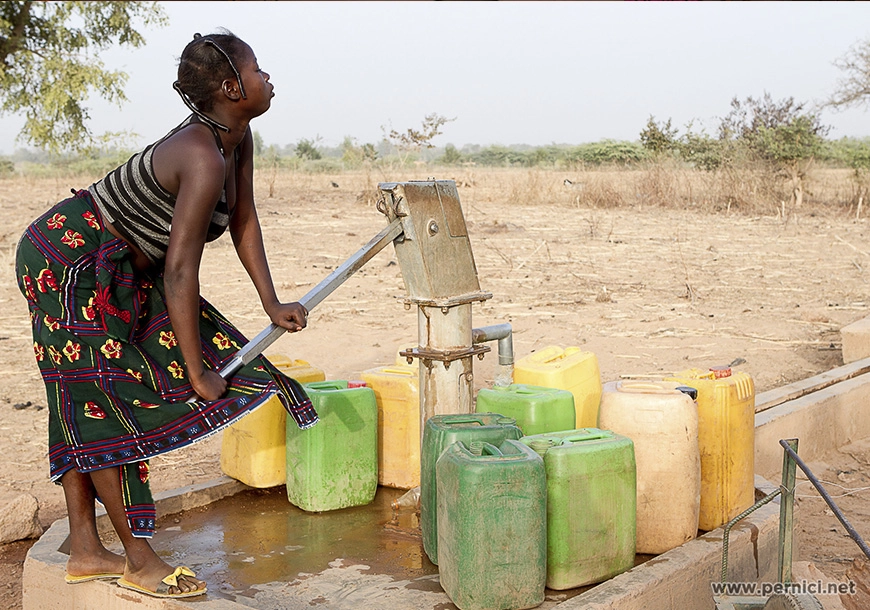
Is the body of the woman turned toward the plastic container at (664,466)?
yes

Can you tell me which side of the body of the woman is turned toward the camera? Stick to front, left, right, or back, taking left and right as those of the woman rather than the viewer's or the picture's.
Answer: right

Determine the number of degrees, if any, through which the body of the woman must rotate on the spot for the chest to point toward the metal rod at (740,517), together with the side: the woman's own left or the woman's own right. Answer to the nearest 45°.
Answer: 0° — they already face it

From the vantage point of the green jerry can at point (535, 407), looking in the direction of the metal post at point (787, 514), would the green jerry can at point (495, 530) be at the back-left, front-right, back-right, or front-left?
front-right

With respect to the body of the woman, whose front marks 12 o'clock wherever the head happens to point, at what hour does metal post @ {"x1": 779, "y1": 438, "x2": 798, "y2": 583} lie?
The metal post is roughly at 1 o'clock from the woman.

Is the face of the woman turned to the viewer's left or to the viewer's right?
to the viewer's right

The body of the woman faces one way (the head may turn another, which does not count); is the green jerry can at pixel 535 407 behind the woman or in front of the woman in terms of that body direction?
in front

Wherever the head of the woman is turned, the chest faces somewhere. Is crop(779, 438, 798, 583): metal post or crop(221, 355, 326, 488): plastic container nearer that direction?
the metal post

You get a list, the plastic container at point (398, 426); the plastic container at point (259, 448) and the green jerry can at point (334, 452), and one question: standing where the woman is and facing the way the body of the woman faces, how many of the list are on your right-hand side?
0

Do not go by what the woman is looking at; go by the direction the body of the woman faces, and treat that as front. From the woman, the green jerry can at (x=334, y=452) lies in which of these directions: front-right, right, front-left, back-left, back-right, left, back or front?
front-left

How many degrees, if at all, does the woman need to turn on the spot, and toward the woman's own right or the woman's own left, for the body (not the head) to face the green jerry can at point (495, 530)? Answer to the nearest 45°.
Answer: approximately 45° to the woman's own right

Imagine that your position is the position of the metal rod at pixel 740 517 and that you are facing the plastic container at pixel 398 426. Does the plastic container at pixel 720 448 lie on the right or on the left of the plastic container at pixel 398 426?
right

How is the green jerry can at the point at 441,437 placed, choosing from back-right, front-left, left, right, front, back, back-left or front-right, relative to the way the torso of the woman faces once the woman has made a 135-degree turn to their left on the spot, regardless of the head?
back-right

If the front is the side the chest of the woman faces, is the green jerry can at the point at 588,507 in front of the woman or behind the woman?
in front

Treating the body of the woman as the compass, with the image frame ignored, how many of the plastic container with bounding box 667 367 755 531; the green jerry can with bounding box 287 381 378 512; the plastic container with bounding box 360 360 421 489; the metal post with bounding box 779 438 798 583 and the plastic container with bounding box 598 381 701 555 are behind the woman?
0
